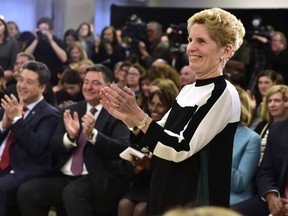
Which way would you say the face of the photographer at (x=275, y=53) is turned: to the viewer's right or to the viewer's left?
to the viewer's left

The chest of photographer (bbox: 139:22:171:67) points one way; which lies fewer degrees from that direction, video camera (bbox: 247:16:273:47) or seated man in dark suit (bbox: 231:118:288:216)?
the seated man in dark suit

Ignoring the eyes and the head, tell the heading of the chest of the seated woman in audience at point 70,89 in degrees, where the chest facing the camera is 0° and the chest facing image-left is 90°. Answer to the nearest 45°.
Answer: approximately 45°

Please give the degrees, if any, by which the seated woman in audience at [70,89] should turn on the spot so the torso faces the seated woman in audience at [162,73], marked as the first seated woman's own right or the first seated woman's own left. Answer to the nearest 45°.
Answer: approximately 90° to the first seated woman's own left
